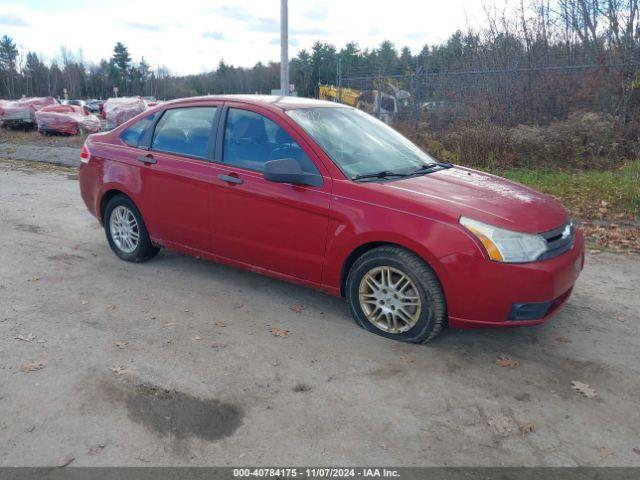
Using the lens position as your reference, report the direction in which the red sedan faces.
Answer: facing the viewer and to the right of the viewer

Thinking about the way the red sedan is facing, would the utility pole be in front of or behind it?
behind

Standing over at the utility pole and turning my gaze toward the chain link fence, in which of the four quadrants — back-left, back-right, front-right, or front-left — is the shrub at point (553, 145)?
front-right

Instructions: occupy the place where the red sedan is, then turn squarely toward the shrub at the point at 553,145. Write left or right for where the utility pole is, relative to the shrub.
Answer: left

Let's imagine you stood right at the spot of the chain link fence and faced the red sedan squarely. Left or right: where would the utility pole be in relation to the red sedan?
right
